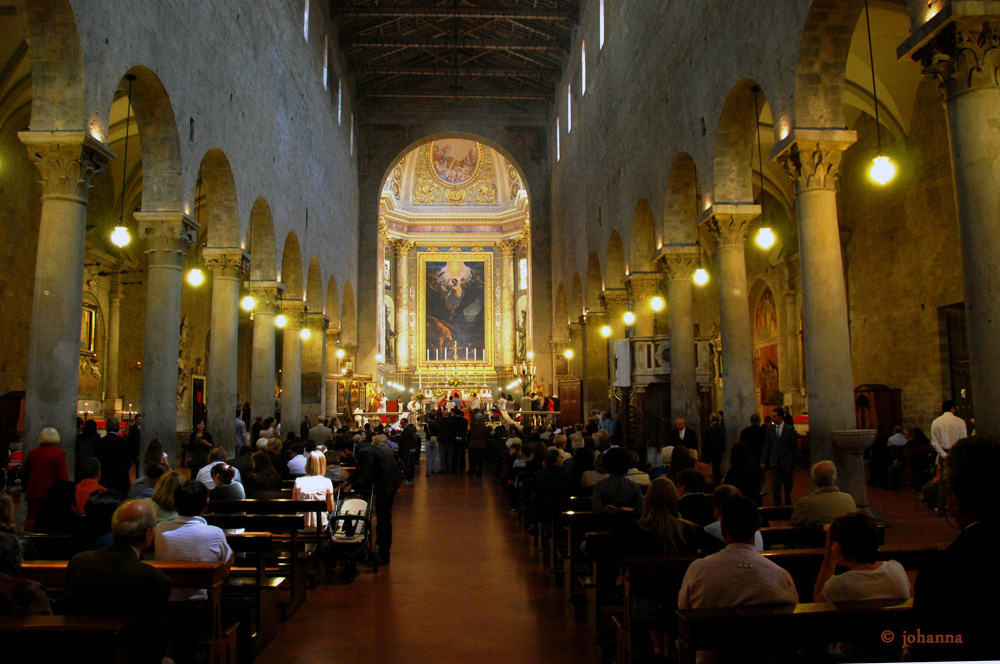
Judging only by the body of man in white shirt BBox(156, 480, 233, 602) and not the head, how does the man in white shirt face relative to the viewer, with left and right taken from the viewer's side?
facing away from the viewer

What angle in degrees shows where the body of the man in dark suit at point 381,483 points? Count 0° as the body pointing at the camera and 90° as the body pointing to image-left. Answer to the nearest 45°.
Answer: approximately 90°

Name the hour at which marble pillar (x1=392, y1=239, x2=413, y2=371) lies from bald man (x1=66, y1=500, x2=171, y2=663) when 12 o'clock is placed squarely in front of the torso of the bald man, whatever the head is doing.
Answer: The marble pillar is roughly at 11 o'clock from the bald man.

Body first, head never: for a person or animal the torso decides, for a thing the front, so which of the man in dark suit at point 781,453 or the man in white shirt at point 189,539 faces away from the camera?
the man in white shirt

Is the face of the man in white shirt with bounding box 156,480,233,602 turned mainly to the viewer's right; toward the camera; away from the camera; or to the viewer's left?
away from the camera

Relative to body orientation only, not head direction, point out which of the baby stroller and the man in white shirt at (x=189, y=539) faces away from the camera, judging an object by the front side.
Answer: the man in white shirt

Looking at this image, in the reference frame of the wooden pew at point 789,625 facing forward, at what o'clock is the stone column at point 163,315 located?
The stone column is roughly at 10 o'clock from the wooden pew.

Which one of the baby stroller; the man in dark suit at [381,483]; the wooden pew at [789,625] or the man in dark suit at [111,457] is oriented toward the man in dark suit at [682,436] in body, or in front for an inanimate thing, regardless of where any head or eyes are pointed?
the wooden pew

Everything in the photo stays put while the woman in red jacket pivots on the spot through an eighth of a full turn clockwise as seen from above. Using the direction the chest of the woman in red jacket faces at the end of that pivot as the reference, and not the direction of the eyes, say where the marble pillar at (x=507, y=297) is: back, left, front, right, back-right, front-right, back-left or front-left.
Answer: front

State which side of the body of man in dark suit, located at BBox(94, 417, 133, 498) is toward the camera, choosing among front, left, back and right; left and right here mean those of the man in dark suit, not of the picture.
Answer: back

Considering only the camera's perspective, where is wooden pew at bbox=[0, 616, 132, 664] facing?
facing away from the viewer

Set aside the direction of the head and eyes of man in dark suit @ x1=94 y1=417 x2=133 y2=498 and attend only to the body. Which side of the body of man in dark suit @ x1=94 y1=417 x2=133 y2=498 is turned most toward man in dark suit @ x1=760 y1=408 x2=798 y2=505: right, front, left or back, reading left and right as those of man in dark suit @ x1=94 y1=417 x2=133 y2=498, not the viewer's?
right

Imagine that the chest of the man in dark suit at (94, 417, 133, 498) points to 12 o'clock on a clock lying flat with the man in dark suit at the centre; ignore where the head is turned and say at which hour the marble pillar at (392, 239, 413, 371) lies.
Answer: The marble pillar is roughly at 1 o'clock from the man in dark suit.

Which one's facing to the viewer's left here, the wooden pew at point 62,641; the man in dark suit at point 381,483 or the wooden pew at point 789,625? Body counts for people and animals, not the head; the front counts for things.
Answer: the man in dark suit

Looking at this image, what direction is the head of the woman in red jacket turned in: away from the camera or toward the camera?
away from the camera

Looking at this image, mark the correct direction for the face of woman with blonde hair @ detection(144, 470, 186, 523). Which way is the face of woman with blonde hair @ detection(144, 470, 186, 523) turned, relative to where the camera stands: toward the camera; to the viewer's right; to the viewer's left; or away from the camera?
away from the camera

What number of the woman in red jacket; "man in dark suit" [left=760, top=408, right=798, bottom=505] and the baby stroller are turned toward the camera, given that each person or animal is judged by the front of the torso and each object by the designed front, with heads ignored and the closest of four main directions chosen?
2

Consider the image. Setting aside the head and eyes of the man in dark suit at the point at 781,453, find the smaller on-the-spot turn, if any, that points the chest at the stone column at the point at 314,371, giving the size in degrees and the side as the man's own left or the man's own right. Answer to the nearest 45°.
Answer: approximately 135° to the man's own right
